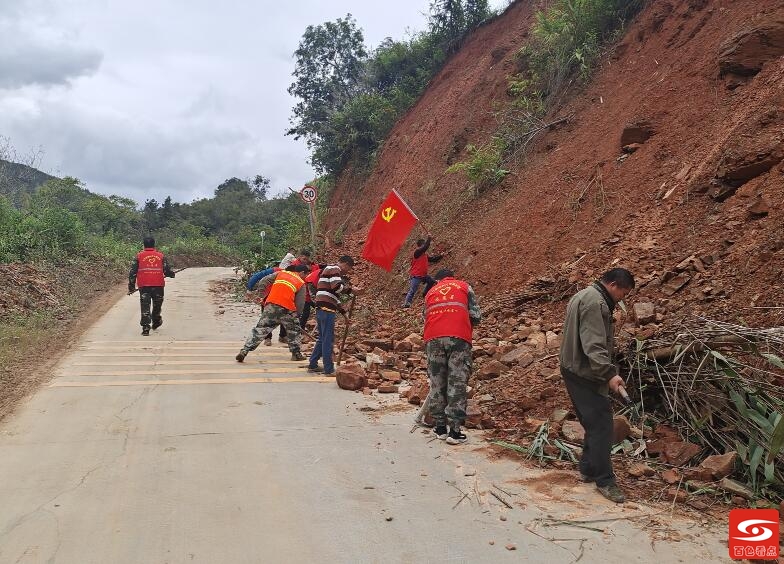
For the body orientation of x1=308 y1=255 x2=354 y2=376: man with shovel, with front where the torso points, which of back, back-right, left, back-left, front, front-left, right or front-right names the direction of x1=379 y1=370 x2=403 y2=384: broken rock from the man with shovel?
front-right

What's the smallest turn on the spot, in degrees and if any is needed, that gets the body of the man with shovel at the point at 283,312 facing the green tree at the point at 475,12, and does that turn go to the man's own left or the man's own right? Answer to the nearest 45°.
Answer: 0° — they already face it

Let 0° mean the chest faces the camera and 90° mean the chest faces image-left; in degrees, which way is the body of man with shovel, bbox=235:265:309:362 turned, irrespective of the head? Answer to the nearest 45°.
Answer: approximately 225°

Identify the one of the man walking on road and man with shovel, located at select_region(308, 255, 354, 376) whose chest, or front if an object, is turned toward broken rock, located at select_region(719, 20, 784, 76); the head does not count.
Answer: the man with shovel

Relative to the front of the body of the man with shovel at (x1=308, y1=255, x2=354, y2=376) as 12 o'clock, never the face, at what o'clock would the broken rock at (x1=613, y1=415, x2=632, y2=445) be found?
The broken rock is roughly at 2 o'clock from the man with shovel.

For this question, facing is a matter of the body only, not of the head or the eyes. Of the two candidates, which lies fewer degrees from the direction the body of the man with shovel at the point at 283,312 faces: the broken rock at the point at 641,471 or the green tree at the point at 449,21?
the green tree

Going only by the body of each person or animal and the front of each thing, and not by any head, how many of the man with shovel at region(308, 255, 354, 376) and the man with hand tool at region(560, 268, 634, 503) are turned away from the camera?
0

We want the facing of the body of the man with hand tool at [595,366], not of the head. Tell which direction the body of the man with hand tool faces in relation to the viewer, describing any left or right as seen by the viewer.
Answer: facing to the right of the viewer

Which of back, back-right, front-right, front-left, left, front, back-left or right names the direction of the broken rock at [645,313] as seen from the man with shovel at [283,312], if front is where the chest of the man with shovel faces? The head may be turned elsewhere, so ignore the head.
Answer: right

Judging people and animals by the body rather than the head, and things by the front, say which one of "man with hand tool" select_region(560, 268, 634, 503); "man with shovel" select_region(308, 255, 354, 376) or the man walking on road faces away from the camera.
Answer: the man walking on road

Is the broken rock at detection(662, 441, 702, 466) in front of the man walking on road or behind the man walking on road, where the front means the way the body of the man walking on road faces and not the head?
behind

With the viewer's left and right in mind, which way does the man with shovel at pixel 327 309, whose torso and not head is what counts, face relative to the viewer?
facing to the right of the viewer

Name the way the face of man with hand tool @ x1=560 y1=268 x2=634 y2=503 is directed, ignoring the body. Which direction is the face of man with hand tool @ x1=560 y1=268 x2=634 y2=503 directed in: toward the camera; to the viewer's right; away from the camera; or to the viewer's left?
to the viewer's right

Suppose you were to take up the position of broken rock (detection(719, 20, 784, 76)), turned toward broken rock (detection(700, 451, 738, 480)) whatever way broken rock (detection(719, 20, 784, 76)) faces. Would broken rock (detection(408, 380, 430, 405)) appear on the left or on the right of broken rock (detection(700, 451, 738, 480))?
right

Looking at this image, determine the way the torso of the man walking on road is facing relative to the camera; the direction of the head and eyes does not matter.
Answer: away from the camera
